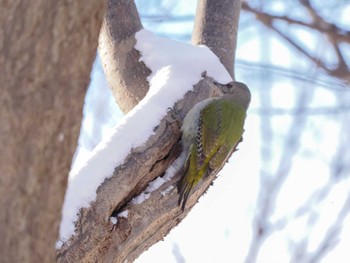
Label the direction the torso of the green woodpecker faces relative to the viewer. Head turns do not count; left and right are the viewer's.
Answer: facing away from the viewer and to the left of the viewer

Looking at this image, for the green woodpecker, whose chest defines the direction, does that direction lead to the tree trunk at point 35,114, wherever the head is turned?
no
